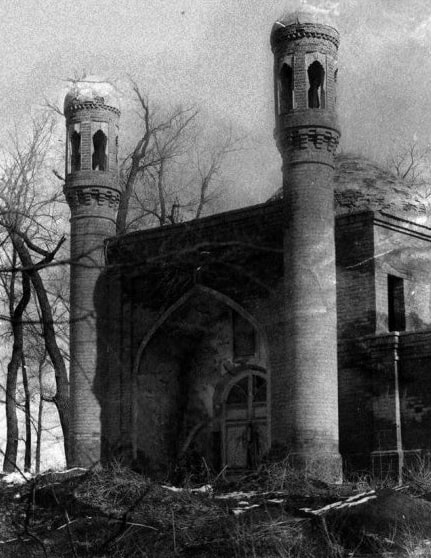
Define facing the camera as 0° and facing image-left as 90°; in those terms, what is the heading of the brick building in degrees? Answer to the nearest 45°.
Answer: approximately 45°
